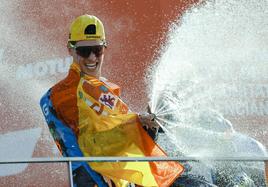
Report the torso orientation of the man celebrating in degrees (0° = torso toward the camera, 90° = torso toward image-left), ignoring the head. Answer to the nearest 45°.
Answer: approximately 315°
